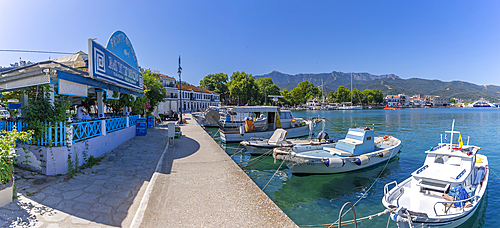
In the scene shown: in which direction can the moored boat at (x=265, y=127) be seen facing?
to the viewer's right

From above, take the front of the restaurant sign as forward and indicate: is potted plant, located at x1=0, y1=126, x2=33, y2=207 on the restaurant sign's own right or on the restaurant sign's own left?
on the restaurant sign's own right

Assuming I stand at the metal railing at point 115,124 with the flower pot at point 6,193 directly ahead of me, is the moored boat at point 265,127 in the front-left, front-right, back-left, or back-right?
back-left

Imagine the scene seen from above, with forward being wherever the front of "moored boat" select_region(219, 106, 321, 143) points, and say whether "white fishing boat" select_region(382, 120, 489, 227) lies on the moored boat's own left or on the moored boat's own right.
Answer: on the moored boat's own right
